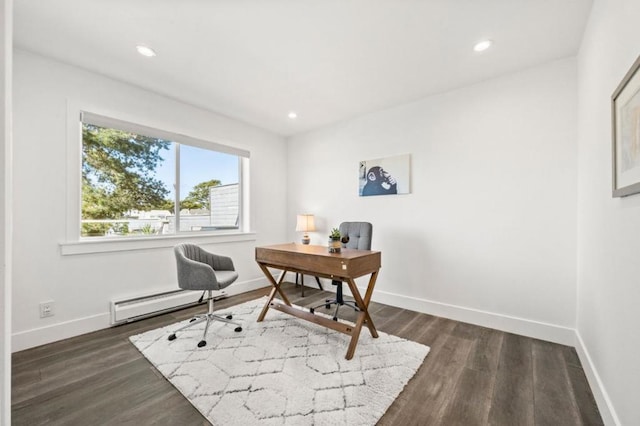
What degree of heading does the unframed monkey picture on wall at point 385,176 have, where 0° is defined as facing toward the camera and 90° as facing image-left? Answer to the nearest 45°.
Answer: approximately 45°

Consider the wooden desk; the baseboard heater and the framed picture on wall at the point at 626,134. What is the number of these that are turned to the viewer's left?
1

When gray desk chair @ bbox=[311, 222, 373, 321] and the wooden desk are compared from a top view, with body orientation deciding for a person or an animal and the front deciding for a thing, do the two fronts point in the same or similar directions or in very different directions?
very different directions

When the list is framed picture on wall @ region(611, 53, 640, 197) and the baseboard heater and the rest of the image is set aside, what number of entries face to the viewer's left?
1

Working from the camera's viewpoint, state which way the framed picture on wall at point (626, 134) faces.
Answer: facing to the left of the viewer

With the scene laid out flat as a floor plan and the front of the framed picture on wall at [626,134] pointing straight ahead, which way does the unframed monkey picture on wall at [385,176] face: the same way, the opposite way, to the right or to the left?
to the left

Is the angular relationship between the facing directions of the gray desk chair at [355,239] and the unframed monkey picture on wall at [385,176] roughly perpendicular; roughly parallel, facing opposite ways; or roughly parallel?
roughly parallel

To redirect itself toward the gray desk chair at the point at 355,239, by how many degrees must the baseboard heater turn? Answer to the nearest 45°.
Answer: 0° — it already faces it

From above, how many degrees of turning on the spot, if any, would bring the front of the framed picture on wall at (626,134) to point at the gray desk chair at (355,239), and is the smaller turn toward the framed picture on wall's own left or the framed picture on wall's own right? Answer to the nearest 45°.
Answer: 0° — it already faces it

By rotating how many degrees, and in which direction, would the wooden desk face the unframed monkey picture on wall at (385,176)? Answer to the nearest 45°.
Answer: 0° — it already faces it

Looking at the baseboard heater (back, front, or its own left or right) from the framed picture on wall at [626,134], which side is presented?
front

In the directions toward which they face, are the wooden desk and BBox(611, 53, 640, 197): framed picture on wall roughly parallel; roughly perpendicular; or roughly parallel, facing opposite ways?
roughly perpendicular

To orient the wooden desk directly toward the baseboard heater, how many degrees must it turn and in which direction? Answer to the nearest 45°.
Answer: approximately 135° to its left

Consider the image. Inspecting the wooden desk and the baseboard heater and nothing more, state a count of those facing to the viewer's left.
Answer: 0

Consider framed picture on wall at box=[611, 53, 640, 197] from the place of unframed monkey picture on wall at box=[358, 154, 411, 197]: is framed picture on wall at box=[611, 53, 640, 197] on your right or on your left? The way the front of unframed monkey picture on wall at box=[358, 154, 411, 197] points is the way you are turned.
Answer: on your left
